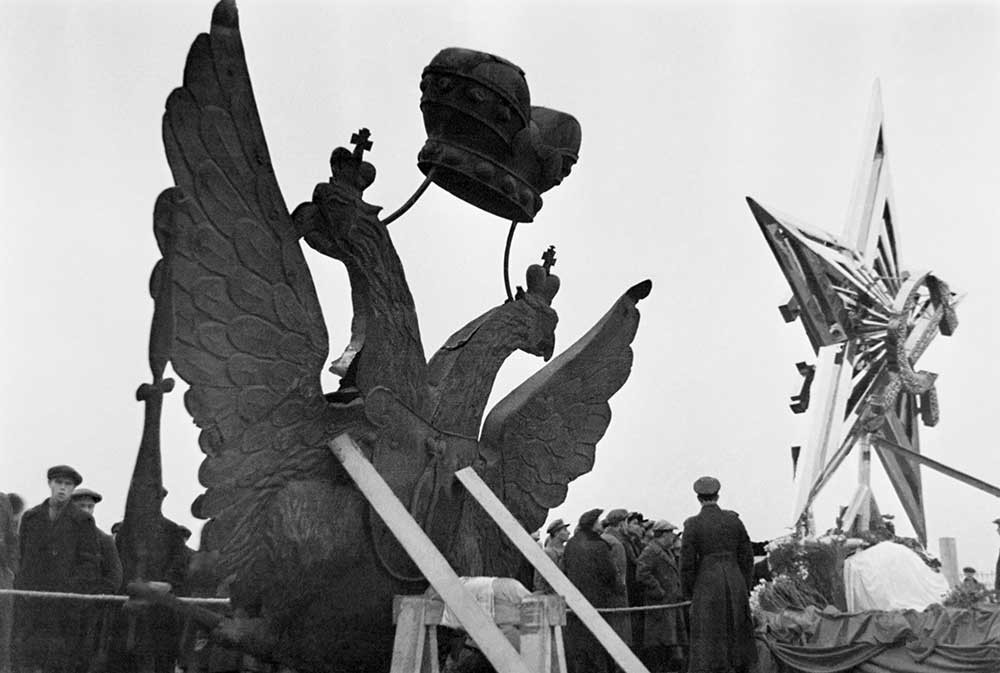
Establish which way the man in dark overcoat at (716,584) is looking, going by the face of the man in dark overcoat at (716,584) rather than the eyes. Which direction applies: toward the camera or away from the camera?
away from the camera

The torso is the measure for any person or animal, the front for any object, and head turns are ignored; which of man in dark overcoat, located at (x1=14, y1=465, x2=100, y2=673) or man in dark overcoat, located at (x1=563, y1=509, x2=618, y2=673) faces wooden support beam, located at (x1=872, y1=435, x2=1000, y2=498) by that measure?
man in dark overcoat, located at (x1=563, y1=509, x2=618, y2=673)

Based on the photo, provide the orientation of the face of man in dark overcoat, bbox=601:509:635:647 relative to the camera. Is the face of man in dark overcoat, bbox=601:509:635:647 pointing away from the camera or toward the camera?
away from the camera

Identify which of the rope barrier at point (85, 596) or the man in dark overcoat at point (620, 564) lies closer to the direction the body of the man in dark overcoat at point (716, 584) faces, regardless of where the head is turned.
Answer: the man in dark overcoat

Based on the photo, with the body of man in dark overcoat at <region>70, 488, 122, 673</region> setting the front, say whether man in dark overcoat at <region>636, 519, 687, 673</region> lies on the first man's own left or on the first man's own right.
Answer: on the first man's own left

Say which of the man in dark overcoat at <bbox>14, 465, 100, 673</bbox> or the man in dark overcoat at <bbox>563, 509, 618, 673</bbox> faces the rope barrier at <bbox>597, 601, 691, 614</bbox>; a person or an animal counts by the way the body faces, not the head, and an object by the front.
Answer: the man in dark overcoat at <bbox>563, 509, 618, 673</bbox>

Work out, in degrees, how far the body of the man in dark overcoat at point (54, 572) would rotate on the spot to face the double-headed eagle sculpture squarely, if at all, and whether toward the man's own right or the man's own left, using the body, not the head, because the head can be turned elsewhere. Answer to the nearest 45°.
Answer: approximately 45° to the man's own left

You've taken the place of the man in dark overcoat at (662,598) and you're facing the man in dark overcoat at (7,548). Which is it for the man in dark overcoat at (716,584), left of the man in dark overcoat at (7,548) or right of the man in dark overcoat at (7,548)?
left

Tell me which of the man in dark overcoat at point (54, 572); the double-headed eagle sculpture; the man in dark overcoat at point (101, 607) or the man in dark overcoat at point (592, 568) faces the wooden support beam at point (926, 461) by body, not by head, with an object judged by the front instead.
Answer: the man in dark overcoat at point (592, 568)

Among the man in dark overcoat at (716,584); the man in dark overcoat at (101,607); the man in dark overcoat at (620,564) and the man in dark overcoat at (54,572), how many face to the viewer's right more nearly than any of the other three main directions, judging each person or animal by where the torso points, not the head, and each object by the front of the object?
1

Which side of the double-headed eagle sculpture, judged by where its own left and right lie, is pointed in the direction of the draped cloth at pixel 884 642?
left
